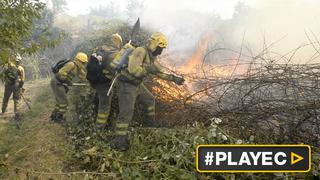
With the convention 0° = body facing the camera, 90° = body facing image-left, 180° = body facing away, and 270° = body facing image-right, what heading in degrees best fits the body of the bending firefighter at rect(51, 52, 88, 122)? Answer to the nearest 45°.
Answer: approximately 270°

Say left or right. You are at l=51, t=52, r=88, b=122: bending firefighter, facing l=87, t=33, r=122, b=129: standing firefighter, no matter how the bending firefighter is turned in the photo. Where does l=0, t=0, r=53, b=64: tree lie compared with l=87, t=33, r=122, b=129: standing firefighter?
right

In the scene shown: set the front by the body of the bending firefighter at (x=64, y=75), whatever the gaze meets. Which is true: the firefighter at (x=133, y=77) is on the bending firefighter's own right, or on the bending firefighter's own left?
on the bending firefighter's own right
